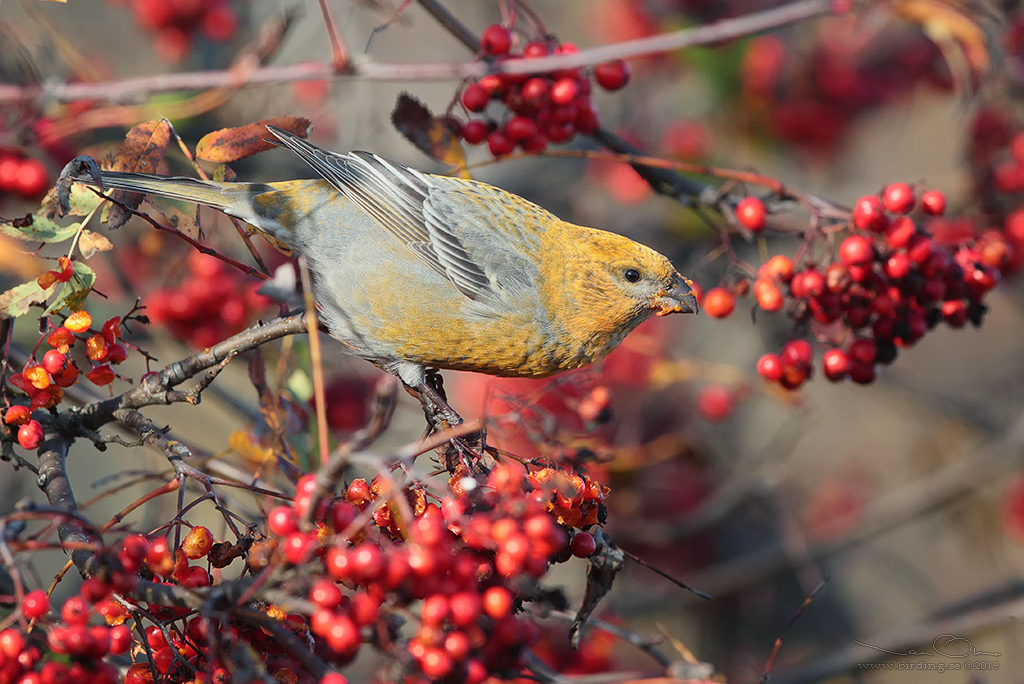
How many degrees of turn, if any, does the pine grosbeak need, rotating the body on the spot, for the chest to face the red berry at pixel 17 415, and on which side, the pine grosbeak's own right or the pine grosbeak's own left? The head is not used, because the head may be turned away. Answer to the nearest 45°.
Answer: approximately 135° to the pine grosbeak's own right

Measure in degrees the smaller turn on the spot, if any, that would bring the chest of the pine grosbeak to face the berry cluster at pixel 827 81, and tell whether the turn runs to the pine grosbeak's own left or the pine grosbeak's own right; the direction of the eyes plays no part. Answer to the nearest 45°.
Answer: approximately 45° to the pine grosbeak's own left

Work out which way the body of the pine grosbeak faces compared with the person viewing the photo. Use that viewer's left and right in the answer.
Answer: facing to the right of the viewer
